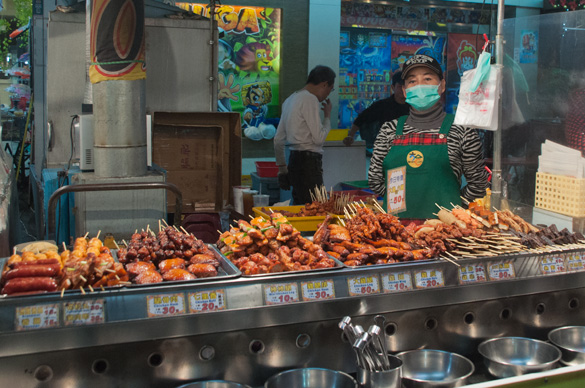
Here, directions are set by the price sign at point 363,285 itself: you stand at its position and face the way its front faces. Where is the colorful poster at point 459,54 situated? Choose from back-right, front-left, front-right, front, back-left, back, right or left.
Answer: back

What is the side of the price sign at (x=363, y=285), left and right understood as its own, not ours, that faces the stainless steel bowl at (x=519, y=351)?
left

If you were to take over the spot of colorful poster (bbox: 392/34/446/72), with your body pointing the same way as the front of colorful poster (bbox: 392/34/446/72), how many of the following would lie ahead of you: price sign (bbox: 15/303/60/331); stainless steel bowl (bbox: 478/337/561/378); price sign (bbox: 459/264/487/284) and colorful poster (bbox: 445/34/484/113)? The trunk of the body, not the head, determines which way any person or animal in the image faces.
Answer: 3

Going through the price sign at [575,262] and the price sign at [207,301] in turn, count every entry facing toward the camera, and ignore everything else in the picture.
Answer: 2

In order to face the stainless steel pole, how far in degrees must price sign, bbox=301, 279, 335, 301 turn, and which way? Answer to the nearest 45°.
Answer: approximately 135° to its left
